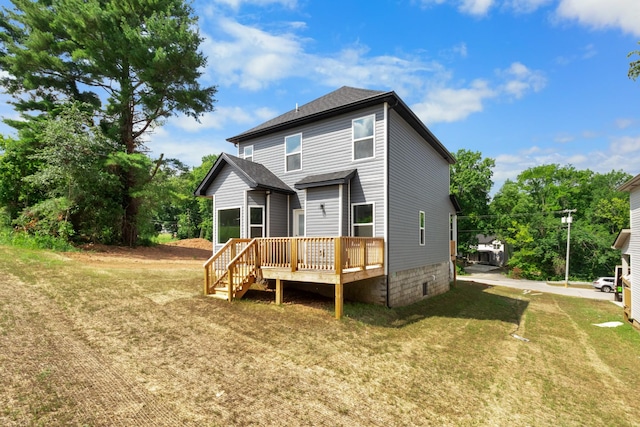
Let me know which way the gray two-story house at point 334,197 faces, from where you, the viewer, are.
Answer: facing away from the viewer and to the right of the viewer

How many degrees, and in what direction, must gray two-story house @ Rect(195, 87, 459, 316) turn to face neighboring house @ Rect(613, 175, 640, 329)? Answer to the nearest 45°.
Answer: approximately 45° to its right

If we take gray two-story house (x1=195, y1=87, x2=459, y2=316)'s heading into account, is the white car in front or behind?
in front
